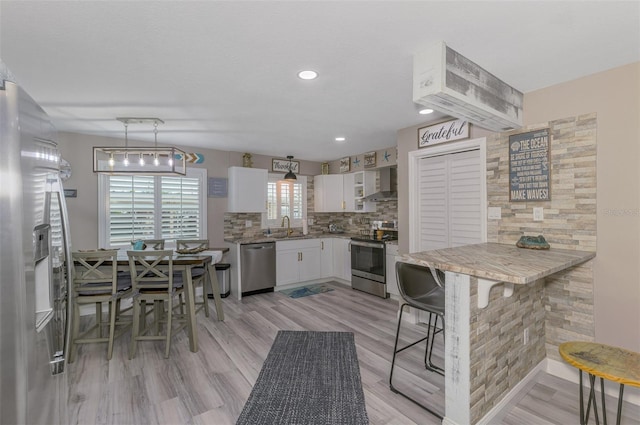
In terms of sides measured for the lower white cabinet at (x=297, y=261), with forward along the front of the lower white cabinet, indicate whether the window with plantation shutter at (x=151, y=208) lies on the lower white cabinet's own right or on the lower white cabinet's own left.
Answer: on the lower white cabinet's own right

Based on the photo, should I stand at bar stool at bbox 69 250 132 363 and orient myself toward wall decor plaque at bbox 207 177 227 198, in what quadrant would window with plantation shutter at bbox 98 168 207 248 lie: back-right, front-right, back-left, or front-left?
front-left

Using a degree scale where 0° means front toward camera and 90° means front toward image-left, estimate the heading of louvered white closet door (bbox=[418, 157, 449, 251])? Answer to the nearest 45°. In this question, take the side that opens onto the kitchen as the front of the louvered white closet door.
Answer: approximately 45°

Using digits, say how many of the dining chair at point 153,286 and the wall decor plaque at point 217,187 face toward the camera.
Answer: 1

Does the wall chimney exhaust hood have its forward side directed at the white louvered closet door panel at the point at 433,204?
no

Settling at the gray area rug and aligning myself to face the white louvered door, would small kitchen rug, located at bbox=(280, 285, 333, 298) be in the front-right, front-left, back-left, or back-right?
front-left

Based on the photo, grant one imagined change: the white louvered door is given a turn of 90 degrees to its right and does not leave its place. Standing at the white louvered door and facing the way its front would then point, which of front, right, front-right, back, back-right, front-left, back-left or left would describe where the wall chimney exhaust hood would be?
front

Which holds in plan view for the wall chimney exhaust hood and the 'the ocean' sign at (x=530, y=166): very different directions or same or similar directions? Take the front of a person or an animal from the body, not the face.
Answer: same or similar directions

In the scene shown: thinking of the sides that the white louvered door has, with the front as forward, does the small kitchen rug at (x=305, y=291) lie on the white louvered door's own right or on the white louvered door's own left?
on the white louvered door's own right

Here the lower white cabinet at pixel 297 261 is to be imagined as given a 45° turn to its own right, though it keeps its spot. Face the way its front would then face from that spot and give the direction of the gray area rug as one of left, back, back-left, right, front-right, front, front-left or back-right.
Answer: front

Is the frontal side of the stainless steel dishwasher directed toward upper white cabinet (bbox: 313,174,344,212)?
no

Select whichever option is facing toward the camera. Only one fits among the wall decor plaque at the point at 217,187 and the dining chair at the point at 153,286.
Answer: the wall decor plaque

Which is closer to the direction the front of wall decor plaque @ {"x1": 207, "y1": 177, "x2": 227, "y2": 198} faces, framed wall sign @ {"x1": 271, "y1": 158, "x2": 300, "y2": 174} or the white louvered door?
the white louvered door

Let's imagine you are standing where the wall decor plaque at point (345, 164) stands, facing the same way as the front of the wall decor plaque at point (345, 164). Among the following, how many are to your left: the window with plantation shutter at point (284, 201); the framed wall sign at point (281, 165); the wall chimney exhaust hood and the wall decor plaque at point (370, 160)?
2

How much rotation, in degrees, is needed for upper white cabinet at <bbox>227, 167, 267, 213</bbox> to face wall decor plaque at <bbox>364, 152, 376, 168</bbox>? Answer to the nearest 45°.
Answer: approximately 45° to its left
